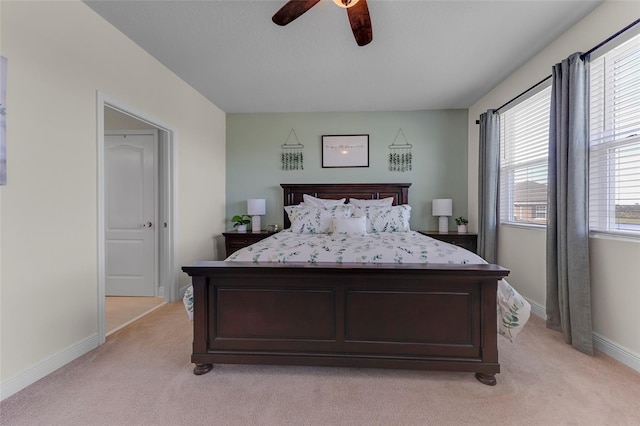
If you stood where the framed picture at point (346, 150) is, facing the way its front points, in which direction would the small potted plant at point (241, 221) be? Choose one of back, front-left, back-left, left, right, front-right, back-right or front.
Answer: right

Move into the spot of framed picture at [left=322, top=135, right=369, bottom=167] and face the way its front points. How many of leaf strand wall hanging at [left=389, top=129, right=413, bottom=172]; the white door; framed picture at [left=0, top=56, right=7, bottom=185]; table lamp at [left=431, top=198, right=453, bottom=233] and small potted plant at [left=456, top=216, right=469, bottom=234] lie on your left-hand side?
3

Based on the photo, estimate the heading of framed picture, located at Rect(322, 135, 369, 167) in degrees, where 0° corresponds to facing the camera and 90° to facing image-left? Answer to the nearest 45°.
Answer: approximately 0°

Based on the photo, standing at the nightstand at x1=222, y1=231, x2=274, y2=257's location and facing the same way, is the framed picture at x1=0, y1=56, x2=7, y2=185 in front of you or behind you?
in front

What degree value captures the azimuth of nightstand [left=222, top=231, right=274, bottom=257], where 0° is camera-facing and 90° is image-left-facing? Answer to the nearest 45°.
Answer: approximately 0°

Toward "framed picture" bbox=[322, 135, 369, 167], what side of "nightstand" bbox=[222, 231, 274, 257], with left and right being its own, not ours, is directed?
left
